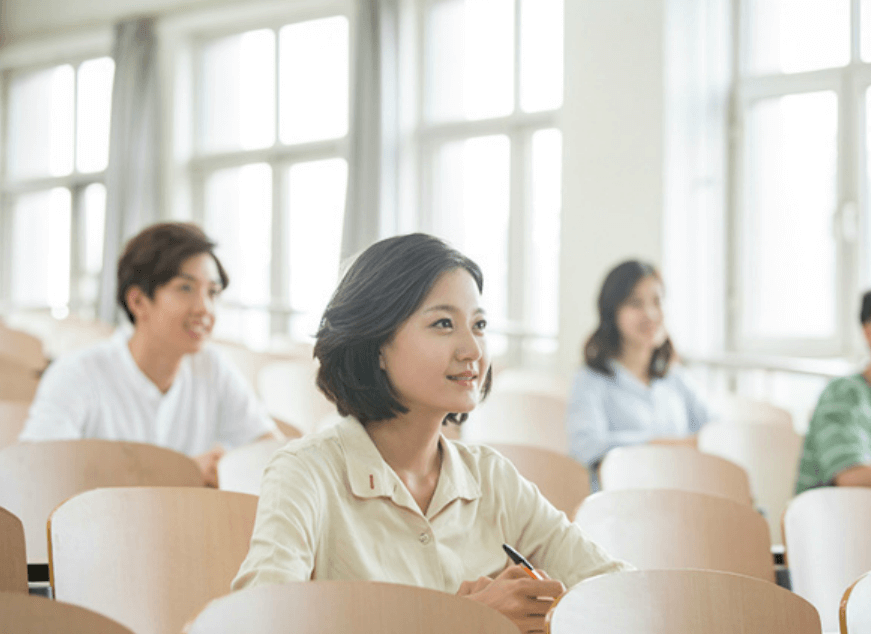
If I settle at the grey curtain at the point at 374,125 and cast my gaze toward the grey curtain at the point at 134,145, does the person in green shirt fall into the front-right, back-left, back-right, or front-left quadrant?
back-left

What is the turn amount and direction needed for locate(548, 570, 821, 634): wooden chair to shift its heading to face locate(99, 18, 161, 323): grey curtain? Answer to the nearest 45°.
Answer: approximately 135° to its right

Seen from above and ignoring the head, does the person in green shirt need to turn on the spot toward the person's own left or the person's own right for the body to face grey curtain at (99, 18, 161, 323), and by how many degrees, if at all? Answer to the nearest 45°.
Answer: approximately 180°

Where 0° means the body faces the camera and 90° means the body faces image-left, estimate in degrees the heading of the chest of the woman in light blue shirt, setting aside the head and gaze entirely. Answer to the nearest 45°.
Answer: approximately 315°

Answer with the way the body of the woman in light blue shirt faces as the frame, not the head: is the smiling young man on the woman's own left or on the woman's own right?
on the woman's own right

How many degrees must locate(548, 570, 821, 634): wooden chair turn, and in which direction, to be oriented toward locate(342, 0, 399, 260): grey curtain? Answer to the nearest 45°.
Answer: approximately 180°

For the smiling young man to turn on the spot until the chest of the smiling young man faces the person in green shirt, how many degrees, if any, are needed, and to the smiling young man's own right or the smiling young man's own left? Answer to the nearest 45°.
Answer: approximately 45° to the smiling young man's own left

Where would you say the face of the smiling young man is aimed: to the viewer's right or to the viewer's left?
to the viewer's right

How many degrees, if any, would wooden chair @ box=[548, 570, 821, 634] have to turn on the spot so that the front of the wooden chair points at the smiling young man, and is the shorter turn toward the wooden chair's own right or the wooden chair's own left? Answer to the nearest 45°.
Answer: approximately 135° to the wooden chair's own right

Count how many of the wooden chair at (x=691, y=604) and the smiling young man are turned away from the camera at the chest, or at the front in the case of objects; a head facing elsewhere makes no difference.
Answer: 0
